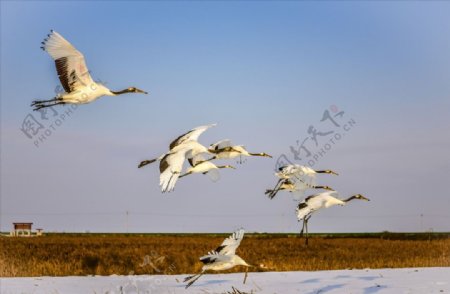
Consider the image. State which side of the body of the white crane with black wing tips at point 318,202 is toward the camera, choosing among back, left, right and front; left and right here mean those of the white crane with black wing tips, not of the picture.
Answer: right

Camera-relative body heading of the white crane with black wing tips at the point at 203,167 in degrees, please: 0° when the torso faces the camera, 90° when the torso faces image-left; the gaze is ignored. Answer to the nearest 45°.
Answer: approximately 270°

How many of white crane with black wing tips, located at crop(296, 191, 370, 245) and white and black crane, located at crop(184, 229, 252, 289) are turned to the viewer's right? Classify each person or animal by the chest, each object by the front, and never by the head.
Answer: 2

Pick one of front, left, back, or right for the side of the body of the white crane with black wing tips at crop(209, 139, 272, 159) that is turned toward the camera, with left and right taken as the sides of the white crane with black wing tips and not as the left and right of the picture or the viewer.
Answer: right

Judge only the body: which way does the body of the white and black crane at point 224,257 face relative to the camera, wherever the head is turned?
to the viewer's right

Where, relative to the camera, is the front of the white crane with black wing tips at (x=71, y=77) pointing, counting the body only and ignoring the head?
to the viewer's right

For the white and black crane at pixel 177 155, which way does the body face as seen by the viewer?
to the viewer's right
